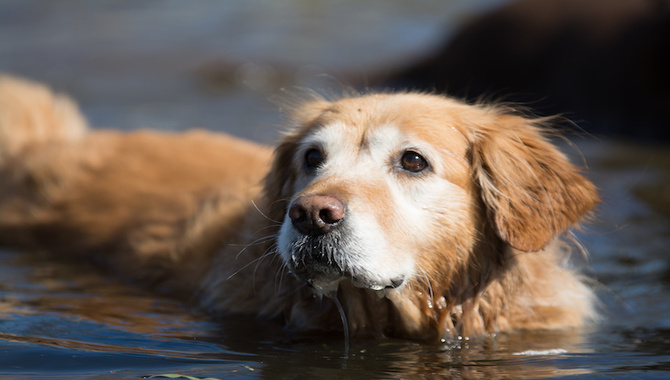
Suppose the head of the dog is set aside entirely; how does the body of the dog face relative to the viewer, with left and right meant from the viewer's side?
facing the viewer and to the right of the viewer
